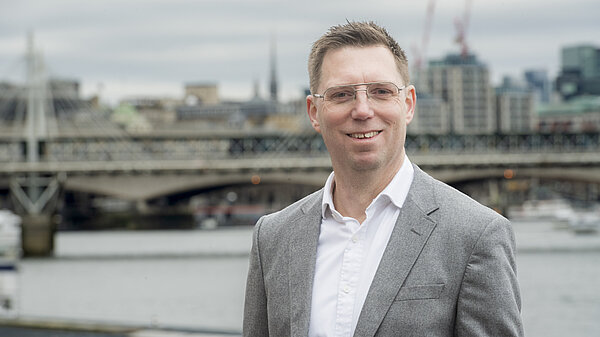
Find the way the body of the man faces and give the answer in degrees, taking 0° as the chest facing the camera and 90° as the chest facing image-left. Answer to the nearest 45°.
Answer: approximately 45°
